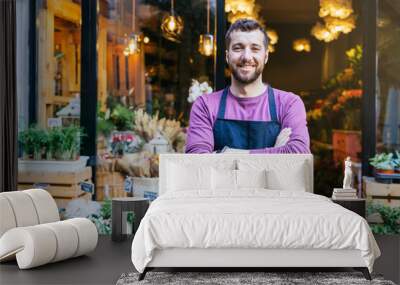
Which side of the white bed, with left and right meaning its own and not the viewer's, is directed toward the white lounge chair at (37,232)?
right

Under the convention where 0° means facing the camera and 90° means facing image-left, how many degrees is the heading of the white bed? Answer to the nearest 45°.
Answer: approximately 0°
